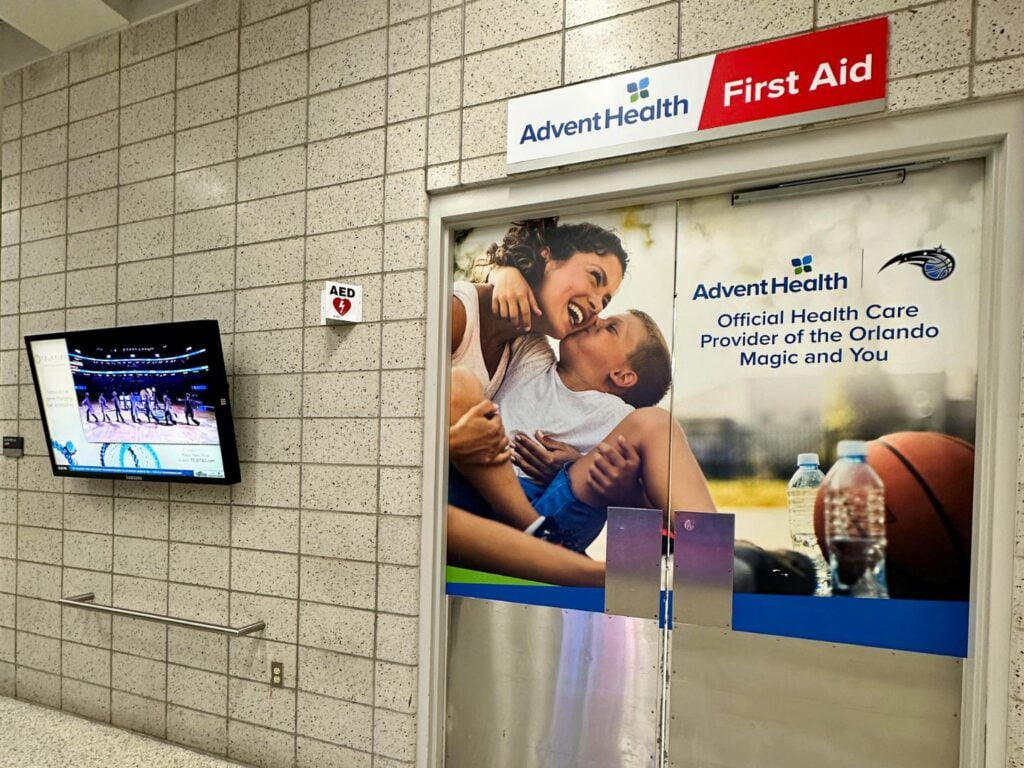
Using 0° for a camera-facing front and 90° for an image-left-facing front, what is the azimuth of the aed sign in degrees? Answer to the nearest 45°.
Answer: approximately 45°

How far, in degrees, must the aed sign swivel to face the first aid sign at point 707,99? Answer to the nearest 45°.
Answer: approximately 90° to its left
